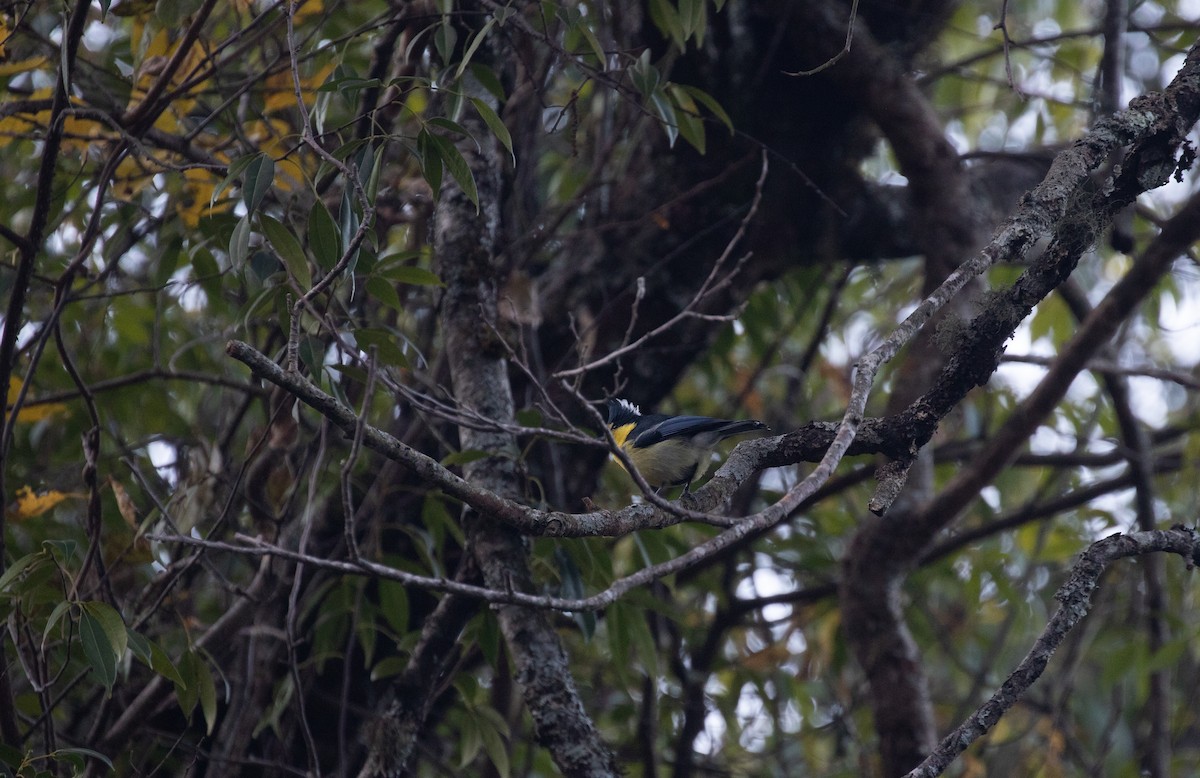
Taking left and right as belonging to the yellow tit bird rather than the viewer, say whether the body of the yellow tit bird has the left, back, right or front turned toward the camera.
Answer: left
